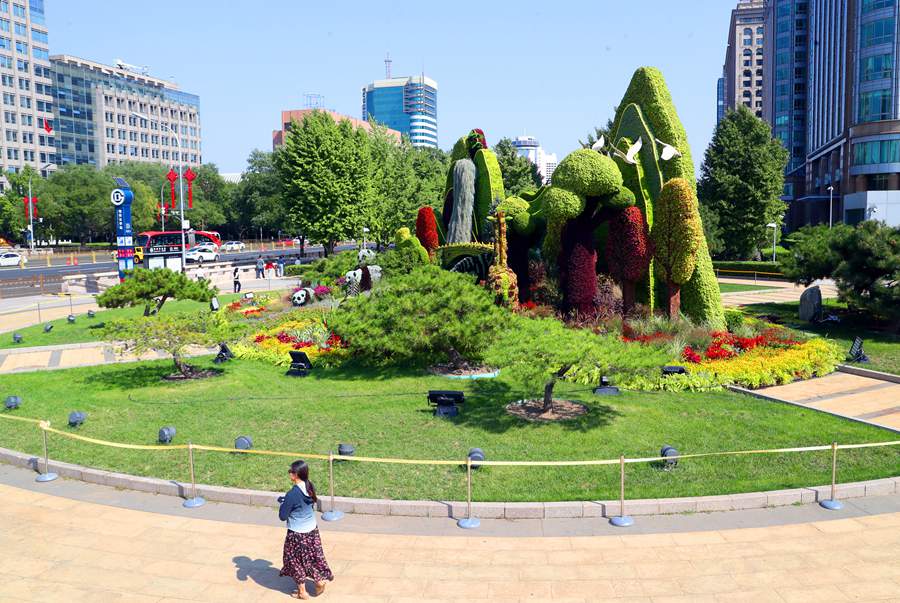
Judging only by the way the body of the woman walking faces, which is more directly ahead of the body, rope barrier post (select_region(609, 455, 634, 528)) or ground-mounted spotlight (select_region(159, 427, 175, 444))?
the ground-mounted spotlight

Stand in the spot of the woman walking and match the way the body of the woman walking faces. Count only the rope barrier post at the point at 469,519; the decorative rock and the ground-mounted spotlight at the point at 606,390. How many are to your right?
3

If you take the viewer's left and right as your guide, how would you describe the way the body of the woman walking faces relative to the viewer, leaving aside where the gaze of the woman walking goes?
facing away from the viewer and to the left of the viewer

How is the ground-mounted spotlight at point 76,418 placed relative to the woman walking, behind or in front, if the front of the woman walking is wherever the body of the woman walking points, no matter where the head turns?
in front

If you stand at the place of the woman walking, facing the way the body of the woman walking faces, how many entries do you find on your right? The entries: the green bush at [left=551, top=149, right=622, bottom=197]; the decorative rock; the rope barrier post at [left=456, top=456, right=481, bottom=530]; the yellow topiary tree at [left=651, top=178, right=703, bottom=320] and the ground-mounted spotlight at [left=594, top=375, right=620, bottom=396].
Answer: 5

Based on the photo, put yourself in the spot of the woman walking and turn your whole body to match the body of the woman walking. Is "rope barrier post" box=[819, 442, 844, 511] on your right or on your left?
on your right

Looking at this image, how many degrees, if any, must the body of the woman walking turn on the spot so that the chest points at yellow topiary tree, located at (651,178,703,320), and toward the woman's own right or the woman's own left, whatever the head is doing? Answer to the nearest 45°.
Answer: approximately 90° to the woman's own right
